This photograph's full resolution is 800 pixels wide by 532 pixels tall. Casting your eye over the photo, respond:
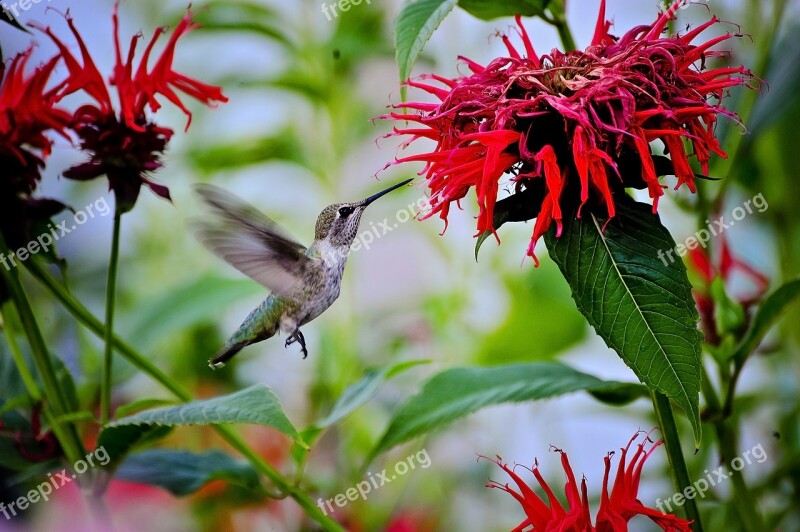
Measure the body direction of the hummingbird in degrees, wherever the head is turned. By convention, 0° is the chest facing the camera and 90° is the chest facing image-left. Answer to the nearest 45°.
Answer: approximately 270°
